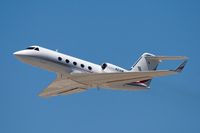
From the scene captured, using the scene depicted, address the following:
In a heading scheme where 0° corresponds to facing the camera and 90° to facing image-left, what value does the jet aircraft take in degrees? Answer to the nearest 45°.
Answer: approximately 45°
